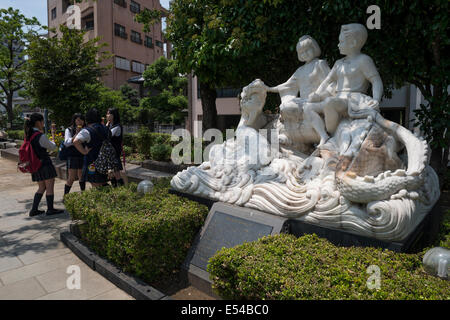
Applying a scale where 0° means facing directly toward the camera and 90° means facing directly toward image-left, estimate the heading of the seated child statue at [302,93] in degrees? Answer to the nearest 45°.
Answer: approximately 45°

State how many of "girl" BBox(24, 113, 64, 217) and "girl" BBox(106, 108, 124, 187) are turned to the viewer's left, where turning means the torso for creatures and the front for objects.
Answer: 1

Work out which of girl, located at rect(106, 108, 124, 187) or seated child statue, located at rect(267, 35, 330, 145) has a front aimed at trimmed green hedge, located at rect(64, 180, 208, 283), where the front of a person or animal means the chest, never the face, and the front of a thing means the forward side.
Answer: the seated child statue

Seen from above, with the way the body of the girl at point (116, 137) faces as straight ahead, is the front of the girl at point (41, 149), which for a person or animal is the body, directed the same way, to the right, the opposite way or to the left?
the opposite way

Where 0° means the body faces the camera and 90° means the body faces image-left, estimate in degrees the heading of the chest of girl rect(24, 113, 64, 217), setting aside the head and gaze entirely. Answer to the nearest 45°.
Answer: approximately 270°
